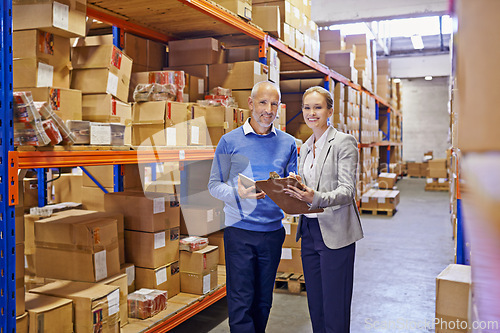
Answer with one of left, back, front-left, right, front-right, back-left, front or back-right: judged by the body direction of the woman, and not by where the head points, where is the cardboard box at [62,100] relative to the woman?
front-right

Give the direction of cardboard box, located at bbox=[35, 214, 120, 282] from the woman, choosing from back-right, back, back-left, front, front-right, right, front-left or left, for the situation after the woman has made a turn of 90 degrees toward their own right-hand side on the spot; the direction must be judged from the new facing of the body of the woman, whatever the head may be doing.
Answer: front-left

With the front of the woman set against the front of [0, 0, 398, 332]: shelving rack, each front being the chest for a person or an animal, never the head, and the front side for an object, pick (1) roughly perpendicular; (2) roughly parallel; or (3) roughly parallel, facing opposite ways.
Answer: roughly perpendicular

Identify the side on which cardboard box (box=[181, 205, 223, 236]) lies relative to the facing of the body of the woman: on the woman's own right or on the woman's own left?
on the woman's own right

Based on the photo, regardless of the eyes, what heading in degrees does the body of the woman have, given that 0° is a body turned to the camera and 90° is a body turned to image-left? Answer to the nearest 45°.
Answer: approximately 45°

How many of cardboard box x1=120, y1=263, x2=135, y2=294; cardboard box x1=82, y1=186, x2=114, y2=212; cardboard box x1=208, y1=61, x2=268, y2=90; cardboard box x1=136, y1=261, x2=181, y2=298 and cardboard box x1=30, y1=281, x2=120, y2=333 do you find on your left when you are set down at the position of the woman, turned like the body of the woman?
0

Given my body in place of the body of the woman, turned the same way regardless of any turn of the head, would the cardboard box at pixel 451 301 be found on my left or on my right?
on my left

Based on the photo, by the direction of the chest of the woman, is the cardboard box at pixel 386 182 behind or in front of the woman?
behind

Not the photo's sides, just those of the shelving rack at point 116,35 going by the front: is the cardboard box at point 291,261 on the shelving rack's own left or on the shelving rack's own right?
on the shelving rack's own left

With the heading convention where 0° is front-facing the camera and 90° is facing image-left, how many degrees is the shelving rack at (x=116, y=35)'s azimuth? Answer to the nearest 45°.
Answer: approximately 315°

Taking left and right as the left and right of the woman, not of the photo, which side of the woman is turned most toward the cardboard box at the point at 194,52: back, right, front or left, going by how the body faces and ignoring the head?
right

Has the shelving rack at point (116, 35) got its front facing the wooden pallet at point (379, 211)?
no

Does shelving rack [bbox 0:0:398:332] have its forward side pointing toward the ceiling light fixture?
no
